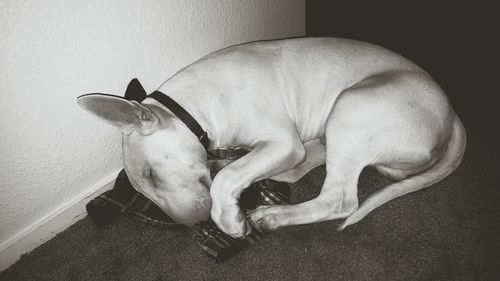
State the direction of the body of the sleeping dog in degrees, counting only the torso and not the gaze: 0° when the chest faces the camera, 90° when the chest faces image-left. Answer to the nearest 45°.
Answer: approximately 90°
